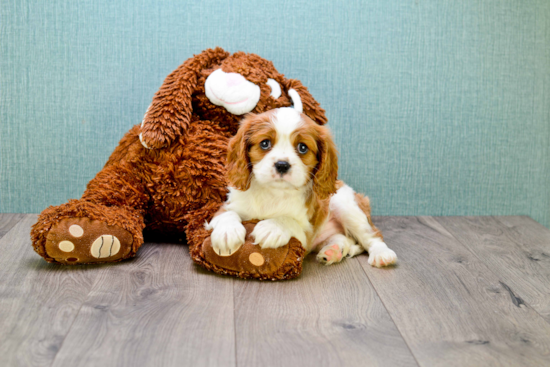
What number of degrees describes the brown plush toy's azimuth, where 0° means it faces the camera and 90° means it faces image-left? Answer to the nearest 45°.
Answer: approximately 0°

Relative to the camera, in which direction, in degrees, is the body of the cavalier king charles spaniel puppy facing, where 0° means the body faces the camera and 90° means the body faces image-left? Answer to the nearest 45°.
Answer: approximately 45°
